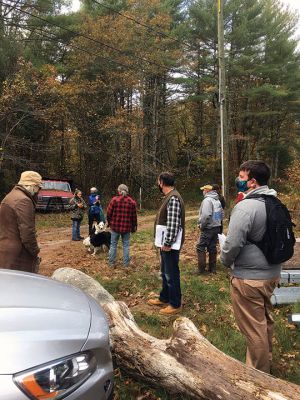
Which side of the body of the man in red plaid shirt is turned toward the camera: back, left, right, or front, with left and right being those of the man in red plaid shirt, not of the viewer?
back

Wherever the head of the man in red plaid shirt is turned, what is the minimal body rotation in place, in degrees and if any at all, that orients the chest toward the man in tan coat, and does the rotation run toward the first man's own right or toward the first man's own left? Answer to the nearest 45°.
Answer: approximately 180°

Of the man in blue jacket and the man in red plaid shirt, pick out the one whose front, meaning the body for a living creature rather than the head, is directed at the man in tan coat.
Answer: the man in blue jacket

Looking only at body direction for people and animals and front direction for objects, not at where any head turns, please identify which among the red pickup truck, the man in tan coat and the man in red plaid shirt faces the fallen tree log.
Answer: the red pickup truck

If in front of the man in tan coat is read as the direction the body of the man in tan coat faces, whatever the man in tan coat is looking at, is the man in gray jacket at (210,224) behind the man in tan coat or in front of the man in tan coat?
in front

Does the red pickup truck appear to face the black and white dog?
yes

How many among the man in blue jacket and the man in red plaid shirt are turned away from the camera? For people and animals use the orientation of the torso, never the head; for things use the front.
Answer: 1

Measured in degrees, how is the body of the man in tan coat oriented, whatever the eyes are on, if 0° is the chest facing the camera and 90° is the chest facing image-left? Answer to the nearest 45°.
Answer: approximately 225°

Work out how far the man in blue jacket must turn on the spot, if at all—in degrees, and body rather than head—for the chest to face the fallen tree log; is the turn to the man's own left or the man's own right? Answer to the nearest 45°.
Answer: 0° — they already face it

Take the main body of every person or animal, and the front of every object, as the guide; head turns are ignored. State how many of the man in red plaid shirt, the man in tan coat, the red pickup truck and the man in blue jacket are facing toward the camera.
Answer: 2

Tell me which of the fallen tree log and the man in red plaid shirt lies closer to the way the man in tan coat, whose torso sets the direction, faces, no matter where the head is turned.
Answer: the man in red plaid shirt

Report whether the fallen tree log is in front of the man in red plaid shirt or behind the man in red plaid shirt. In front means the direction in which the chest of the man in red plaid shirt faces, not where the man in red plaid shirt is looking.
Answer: behind

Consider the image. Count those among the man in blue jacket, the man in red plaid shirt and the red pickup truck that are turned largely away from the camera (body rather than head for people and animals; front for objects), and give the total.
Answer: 1

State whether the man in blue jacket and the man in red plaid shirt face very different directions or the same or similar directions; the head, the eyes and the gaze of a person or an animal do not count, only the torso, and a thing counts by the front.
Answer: very different directions

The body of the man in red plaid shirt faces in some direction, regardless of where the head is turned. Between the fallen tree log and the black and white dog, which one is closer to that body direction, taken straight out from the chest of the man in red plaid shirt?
the black and white dog

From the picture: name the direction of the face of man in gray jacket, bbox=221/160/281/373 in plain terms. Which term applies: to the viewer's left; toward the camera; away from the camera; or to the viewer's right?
to the viewer's left

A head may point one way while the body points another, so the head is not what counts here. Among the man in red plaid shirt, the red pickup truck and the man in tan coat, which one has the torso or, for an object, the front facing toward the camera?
the red pickup truck
